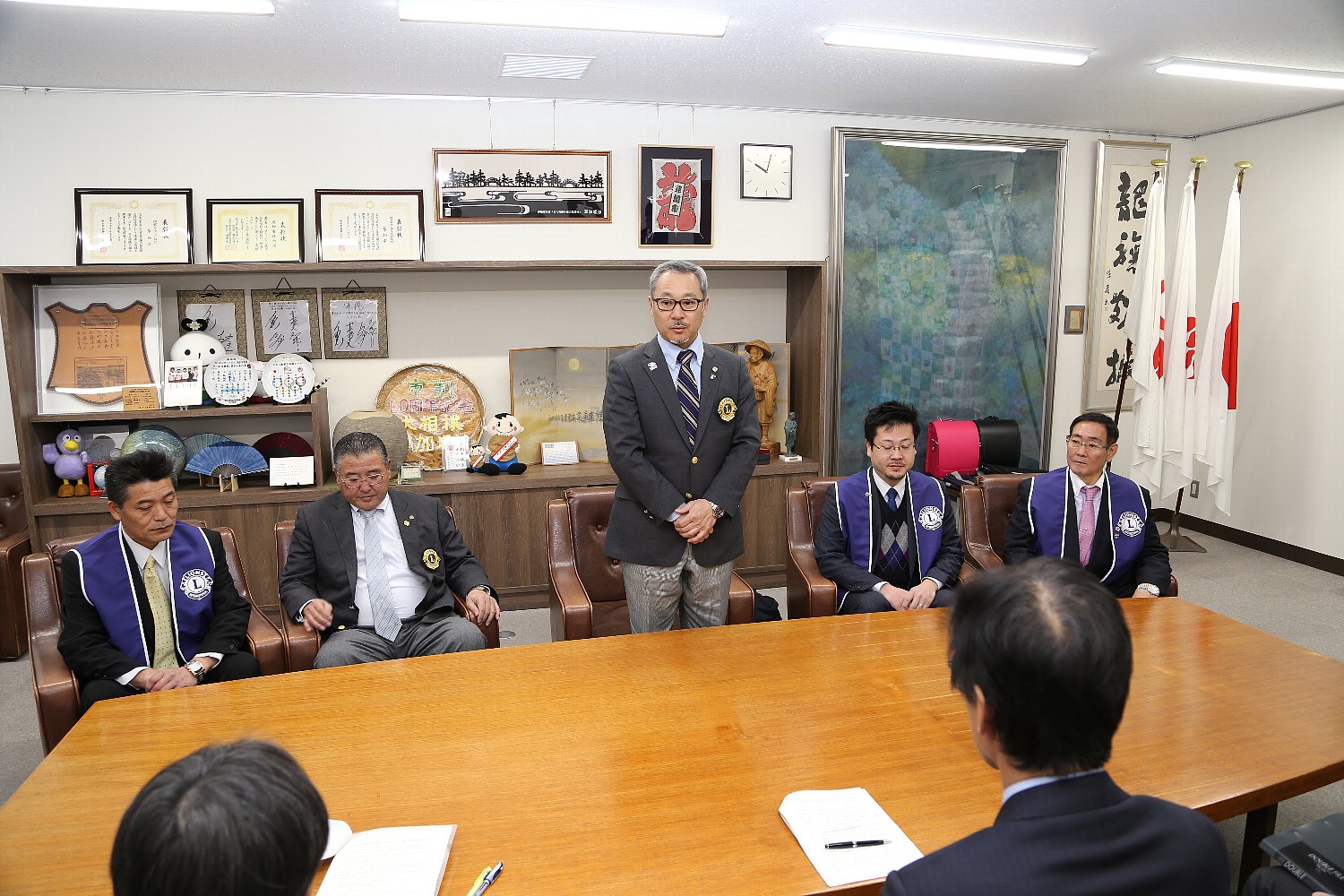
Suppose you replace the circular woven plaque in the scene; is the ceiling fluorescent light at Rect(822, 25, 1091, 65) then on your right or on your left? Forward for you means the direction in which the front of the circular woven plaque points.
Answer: on your left

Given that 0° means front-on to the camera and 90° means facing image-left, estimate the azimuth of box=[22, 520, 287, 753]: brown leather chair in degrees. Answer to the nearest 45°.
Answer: approximately 315°

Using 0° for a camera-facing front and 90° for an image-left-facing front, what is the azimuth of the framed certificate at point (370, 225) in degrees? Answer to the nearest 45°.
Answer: approximately 0°

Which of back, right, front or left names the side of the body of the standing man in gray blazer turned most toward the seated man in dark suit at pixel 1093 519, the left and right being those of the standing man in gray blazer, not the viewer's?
left

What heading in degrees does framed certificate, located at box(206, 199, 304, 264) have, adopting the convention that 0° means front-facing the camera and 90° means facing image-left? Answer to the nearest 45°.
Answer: approximately 0°

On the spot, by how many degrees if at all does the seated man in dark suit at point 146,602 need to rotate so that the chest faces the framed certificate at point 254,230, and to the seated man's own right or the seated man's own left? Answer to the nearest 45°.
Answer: approximately 135° to the seated man's own left

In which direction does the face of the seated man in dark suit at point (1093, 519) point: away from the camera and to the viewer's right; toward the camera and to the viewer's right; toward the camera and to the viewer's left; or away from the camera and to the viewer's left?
toward the camera and to the viewer's left

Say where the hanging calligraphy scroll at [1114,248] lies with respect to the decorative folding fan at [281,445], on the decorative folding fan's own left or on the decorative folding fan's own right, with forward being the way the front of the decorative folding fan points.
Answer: on the decorative folding fan's own left

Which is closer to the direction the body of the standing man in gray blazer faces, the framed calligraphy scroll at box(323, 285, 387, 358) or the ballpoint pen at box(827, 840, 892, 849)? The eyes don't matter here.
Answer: the ballpoint pen
